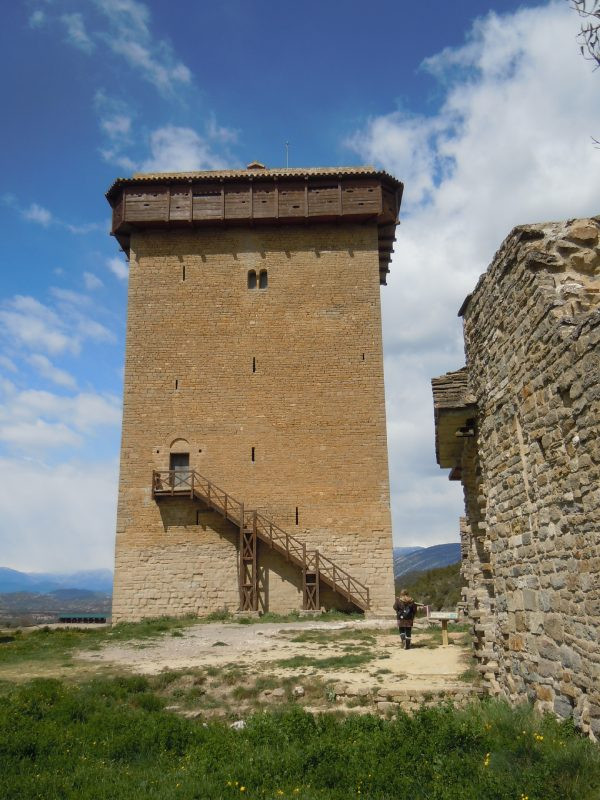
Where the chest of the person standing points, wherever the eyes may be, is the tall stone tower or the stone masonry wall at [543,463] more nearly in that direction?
the tall stone tower

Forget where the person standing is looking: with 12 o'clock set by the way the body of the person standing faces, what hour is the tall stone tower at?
The tall stone tower is roughly at 11 o'clock from the person standing.

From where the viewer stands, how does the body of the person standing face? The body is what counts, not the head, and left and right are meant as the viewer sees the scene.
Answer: facing away from the viewer

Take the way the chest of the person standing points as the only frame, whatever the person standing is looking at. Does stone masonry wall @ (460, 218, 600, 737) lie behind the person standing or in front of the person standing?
behind
